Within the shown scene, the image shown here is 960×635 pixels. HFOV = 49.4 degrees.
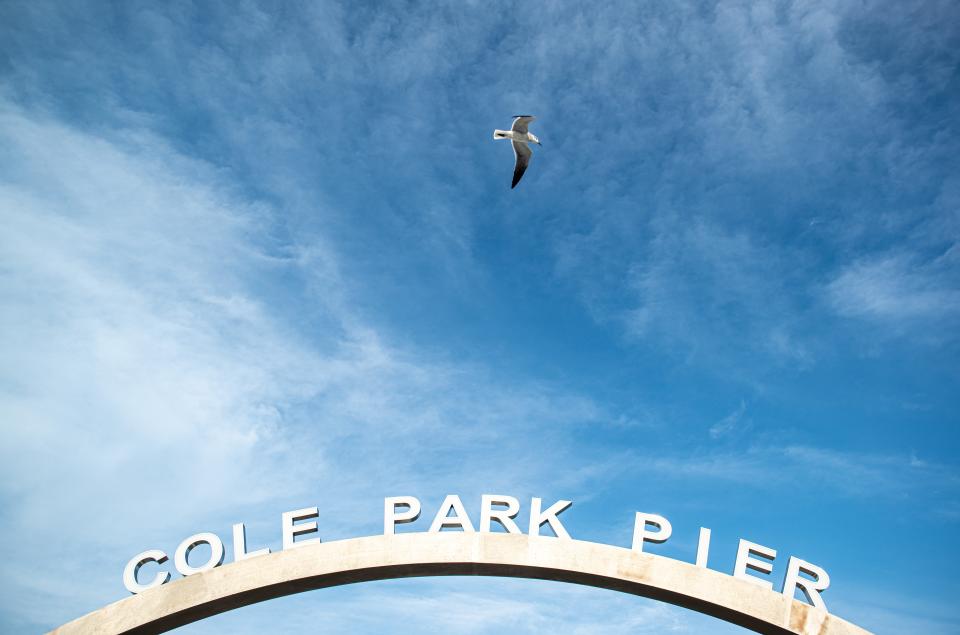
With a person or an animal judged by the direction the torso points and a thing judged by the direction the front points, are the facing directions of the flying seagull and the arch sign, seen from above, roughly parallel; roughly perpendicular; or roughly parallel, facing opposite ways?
roughly perpendicular

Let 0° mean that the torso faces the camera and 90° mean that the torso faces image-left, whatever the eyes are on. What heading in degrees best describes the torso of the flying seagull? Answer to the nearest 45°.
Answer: approximately 270°

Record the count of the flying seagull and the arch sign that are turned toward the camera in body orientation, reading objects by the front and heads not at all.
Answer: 1

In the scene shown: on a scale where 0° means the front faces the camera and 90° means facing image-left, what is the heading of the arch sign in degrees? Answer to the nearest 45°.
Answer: approximately 0°
